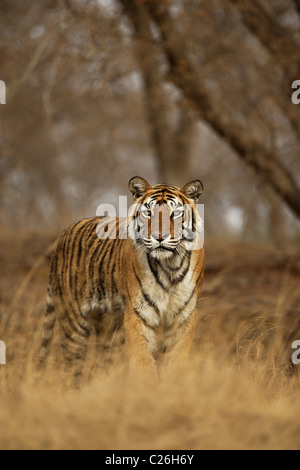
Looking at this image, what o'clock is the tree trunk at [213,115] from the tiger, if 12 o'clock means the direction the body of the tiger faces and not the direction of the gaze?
The tree trunk is roughly at 8 o'clock from the tiger.

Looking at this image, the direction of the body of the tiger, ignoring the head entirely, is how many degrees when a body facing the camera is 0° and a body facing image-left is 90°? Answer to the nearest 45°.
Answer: approximately 315°
